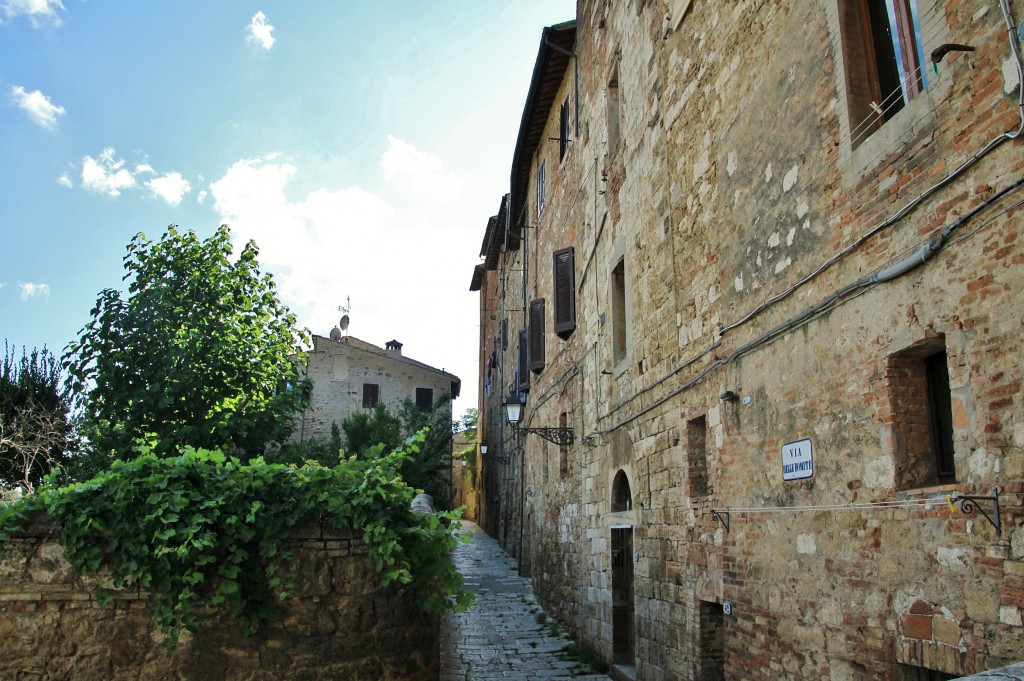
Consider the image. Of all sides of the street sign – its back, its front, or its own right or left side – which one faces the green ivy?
front

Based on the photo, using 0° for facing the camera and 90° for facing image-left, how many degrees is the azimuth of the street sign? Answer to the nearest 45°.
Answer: approximately 45°

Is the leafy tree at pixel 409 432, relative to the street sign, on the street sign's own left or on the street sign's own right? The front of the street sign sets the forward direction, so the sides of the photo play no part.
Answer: on the street sign's own right

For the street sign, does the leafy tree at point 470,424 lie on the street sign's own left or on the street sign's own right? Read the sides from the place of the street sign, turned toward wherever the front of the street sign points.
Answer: on the street sign's own right

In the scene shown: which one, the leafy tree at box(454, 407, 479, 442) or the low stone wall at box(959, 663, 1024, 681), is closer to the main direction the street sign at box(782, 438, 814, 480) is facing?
the low stone wall
